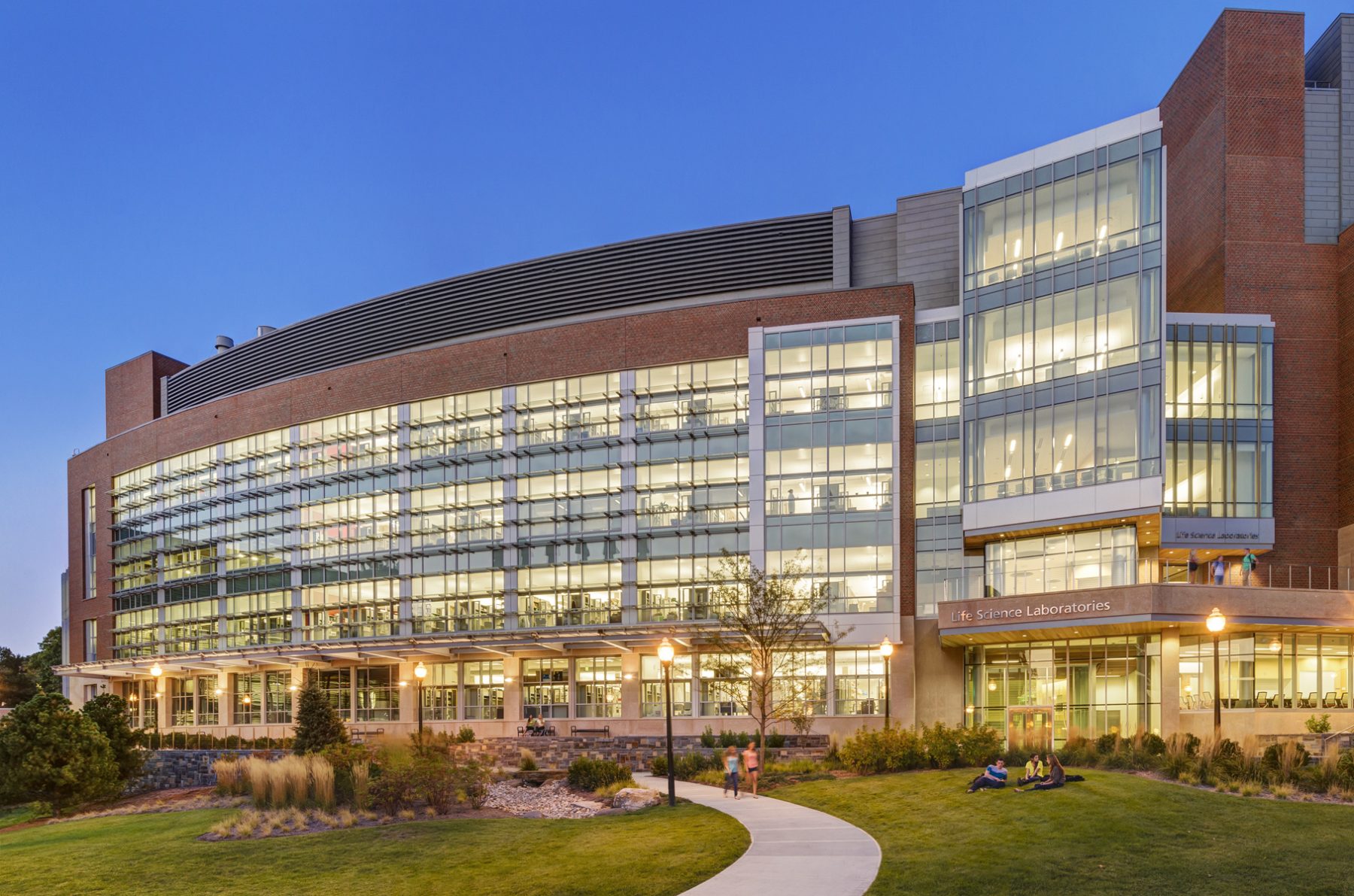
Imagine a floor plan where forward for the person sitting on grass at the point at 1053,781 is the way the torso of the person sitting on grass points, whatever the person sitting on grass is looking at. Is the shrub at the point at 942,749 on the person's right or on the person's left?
on the person's right

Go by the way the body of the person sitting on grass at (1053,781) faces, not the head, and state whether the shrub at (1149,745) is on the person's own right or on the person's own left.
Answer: on the person's own right
